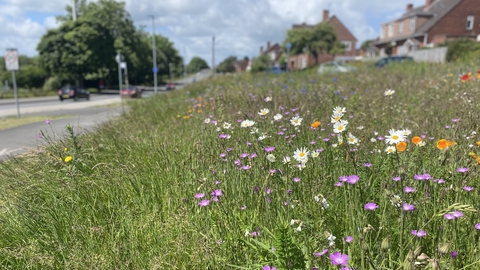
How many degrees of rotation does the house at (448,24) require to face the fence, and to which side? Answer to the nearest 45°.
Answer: approximately 45° to its left

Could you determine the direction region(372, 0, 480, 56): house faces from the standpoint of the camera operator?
facing the viewer and to the left of the viewer

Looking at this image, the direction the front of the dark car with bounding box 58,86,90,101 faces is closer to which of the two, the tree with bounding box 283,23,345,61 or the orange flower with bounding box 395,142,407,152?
the tree

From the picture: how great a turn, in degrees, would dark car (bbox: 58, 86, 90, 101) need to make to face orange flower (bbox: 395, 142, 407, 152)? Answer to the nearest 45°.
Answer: approximately 135° to its right

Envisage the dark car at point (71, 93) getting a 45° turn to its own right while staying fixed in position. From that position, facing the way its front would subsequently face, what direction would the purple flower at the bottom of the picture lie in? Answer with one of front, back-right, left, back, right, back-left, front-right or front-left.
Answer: right

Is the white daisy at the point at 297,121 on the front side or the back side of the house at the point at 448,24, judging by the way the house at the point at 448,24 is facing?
on the front side

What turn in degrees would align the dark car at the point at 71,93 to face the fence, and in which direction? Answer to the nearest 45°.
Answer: approximately 90° to its right

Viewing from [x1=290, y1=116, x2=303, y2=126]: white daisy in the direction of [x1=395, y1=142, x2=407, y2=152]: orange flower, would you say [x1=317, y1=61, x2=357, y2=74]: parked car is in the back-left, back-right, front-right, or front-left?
back-left

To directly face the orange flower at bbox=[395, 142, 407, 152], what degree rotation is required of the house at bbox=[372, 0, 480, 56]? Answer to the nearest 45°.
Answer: approximately 45° to its left
